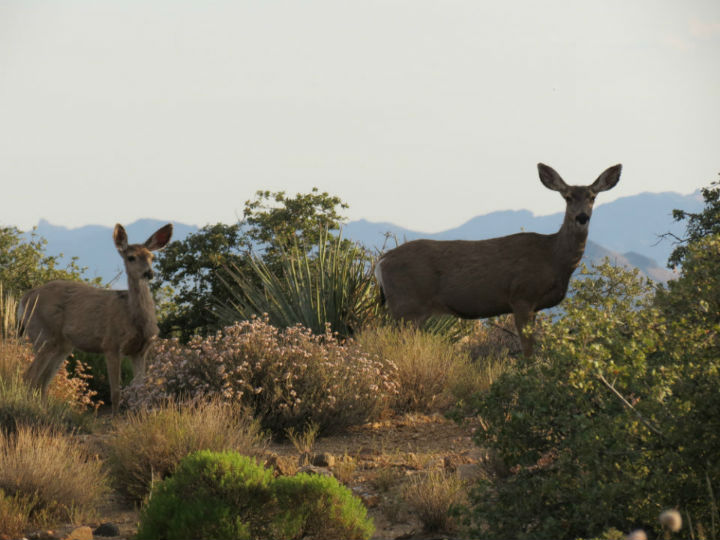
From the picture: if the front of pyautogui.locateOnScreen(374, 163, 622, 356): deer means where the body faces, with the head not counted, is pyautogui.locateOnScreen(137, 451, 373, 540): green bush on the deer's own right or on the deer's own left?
on the deer's own right

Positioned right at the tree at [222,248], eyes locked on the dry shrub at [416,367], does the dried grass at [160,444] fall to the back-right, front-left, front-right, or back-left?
front-right

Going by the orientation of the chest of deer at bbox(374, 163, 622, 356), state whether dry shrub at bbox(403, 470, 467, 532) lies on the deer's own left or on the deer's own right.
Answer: on the deer's own right

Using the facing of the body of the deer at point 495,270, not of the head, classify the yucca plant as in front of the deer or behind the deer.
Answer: behind

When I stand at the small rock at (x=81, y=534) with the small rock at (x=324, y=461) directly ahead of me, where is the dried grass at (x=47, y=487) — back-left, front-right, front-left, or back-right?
front-left

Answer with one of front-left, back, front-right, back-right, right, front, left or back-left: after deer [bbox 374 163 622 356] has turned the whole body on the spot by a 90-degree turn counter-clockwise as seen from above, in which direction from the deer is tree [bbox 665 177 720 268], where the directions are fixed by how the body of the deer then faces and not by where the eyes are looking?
front-right

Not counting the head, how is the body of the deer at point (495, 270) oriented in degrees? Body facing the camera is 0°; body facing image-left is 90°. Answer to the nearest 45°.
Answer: approximately 270°

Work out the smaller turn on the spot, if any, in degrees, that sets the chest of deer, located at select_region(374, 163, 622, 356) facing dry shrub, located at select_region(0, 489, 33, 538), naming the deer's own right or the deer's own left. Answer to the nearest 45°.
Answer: approximately 135° to the deer's own right

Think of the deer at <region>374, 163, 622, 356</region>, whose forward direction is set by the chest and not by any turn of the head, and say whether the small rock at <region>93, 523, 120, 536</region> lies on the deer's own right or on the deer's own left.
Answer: on the deer's own right

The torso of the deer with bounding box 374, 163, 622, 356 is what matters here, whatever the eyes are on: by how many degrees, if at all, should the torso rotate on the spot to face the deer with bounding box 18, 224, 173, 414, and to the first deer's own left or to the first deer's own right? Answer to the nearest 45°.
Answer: approximately 180°
